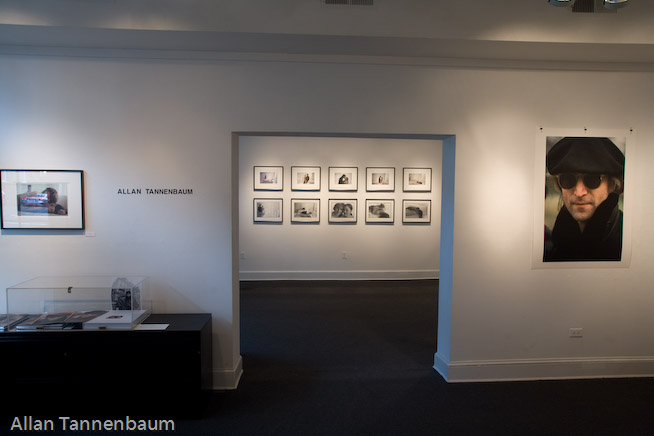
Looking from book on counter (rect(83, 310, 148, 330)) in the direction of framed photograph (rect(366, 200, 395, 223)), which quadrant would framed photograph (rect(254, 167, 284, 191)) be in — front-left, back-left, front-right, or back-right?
front-left

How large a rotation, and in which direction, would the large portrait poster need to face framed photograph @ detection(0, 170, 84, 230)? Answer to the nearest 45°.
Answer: approximately 45° to its right

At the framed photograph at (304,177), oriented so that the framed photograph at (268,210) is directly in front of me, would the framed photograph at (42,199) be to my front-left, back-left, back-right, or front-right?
front-left

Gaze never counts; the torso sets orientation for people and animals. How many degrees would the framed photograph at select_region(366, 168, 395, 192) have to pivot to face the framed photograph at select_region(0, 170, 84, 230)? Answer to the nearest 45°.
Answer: approximately 45° to its right

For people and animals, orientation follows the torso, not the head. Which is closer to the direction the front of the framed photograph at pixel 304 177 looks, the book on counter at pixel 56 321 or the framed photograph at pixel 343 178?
the book on counter

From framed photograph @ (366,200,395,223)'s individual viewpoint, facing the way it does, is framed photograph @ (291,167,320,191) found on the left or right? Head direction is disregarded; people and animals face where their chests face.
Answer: on its right

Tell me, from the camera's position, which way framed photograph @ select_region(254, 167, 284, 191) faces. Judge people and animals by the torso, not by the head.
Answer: facing the viewer

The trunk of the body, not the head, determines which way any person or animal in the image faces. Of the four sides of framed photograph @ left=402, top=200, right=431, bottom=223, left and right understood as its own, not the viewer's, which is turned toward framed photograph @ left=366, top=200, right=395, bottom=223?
right

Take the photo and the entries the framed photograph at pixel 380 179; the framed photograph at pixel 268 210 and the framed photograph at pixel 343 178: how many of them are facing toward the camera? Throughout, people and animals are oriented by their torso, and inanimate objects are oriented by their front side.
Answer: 3

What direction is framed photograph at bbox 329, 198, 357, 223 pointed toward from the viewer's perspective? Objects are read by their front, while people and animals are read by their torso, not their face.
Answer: toward the camera

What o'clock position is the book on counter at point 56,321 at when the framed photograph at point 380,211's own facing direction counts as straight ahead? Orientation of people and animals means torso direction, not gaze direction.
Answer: The book on counter is roughly at 1 o'clock from the framed photograph.

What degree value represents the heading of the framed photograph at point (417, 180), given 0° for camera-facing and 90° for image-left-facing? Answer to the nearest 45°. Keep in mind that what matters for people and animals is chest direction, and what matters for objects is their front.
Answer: approximately 0°

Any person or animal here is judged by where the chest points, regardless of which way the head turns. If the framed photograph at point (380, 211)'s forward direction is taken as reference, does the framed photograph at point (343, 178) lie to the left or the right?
on its right

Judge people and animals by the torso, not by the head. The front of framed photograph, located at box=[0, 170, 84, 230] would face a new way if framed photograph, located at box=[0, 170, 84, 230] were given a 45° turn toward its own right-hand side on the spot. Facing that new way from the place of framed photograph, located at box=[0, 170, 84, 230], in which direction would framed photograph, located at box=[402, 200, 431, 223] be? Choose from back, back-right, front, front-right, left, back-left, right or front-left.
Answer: back-left

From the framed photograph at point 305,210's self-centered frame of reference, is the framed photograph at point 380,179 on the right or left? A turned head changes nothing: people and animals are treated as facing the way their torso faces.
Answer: on its left

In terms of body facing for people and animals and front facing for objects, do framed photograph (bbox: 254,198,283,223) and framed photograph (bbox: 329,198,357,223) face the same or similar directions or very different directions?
same or similar directions

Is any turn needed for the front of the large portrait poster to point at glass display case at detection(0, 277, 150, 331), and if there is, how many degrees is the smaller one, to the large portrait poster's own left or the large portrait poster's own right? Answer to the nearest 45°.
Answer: approximately 45° to the large portrait poster's own right

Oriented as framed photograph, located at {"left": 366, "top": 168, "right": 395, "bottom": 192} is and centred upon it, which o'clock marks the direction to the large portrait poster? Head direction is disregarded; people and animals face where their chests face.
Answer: The large portrait poster is roughly at 11 o'clock from the framed photograph.

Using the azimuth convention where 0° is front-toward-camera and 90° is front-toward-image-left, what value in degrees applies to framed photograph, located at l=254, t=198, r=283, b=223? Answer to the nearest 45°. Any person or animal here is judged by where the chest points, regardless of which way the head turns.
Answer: approximately 0°

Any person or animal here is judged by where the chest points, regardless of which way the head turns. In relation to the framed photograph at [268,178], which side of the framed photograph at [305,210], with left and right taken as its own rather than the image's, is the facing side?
right

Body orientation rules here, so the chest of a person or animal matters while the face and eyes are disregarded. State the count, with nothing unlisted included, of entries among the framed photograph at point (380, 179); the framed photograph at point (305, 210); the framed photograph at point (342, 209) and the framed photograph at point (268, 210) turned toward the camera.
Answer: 4

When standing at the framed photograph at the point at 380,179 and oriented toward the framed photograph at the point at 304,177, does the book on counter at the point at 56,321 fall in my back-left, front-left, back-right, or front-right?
front-left

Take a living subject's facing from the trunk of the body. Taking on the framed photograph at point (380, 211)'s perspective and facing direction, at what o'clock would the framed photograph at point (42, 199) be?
the framed photograph at point (42, 199) is roughly at 1 o'clock from the framed photograph at point (380, 211).
